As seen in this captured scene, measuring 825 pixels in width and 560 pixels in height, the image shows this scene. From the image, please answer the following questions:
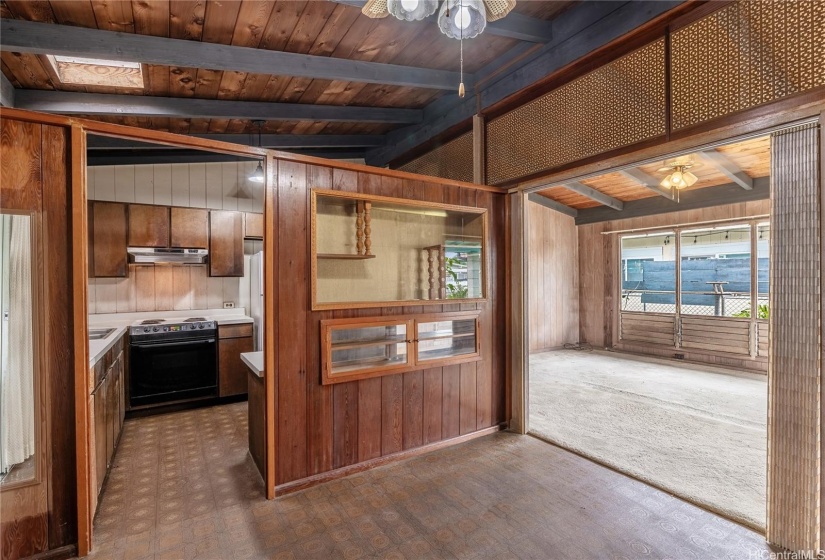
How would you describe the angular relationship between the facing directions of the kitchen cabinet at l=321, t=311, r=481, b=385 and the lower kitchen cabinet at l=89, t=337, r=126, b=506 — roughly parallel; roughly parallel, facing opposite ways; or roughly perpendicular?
roughly perpendicular

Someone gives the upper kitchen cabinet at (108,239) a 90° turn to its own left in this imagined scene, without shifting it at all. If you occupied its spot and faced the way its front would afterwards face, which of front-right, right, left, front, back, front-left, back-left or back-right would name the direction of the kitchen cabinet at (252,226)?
front

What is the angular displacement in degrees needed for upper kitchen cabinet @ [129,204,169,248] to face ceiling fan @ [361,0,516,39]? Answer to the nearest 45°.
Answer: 0° — it already faces it

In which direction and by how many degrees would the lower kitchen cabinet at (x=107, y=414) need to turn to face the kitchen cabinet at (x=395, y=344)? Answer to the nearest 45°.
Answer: approximately 45° to its right
